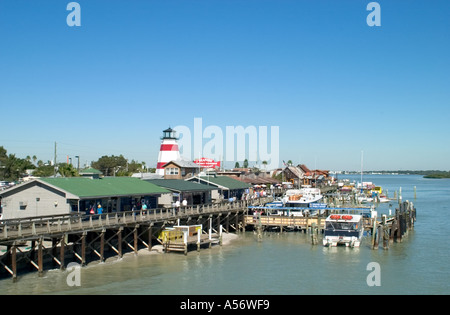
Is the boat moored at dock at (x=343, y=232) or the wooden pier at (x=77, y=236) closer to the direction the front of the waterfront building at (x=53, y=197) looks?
the wooden pier

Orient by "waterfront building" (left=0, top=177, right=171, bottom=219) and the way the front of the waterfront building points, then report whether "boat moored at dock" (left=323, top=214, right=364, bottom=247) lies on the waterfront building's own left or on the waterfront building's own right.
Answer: on the waterfront building's own left

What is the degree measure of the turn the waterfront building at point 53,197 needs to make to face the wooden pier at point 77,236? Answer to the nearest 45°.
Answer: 0° — it already faces it
